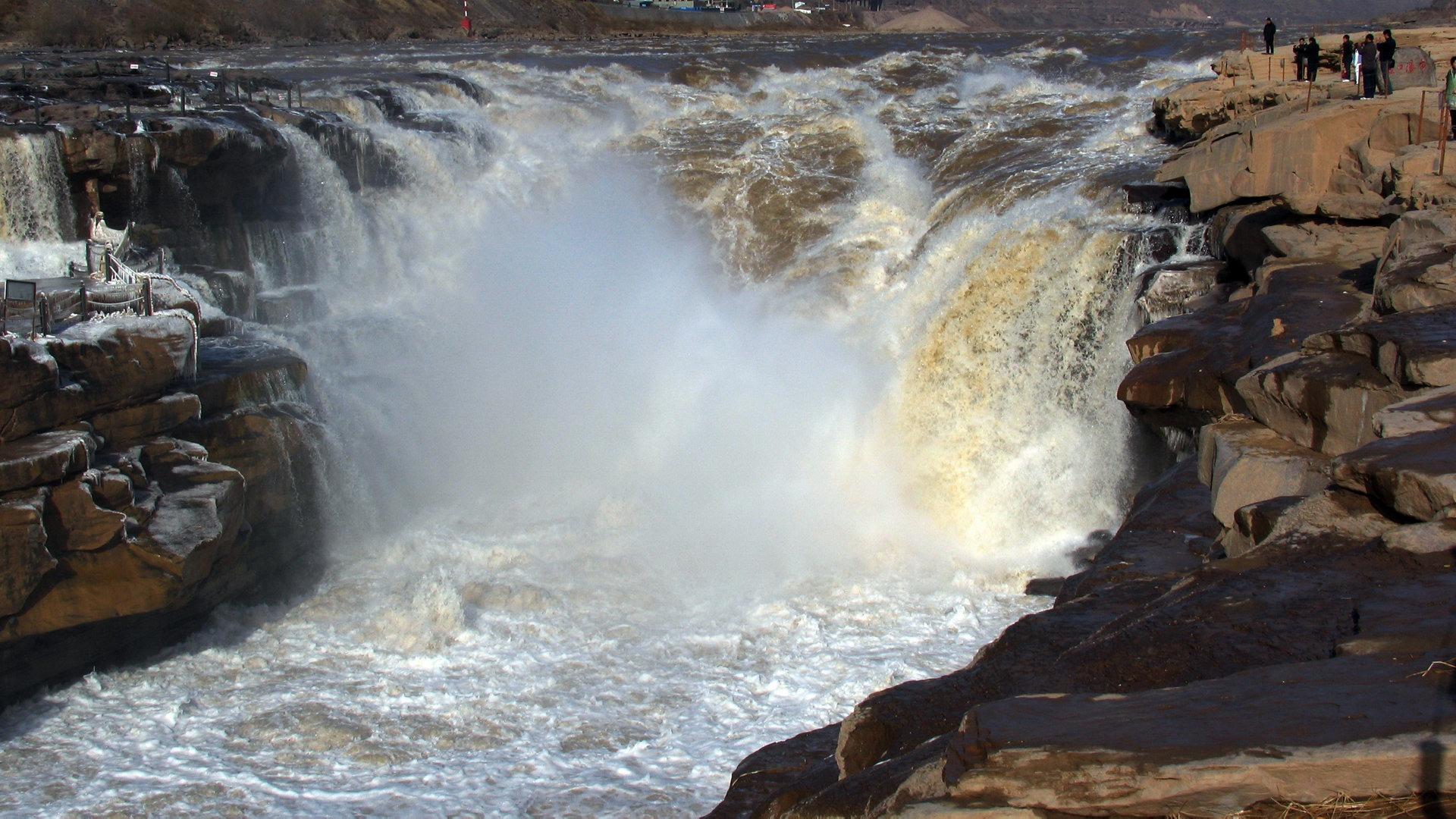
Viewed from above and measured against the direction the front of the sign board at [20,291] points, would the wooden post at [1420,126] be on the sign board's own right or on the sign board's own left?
on the sign board's own left

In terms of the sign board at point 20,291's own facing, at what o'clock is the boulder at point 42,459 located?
The boulder is roughly at 12 o'clock from the sign board.

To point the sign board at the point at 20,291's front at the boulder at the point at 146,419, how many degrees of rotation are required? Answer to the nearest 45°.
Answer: approximately 45° to its left

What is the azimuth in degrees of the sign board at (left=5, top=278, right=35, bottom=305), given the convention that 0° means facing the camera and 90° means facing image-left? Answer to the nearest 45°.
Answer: approximately 0°

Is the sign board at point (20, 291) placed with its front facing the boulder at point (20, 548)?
yes

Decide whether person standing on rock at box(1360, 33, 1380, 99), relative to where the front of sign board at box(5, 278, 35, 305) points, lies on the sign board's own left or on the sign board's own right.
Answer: on the sign board's own left

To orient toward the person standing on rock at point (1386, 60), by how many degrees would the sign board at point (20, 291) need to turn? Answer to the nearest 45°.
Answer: approximately 90° to its left

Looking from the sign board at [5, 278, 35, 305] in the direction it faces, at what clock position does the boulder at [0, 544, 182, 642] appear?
The boulder is roughly at 12 o'clock from the sign board.

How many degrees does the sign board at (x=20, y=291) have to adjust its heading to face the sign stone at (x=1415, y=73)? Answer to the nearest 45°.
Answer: approximately 90° to its left

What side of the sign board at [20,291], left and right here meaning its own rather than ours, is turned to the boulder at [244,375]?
left

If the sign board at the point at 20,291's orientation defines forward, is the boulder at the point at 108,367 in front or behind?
in front

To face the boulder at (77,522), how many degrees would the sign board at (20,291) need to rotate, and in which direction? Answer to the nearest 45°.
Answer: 0° — it already faces it
